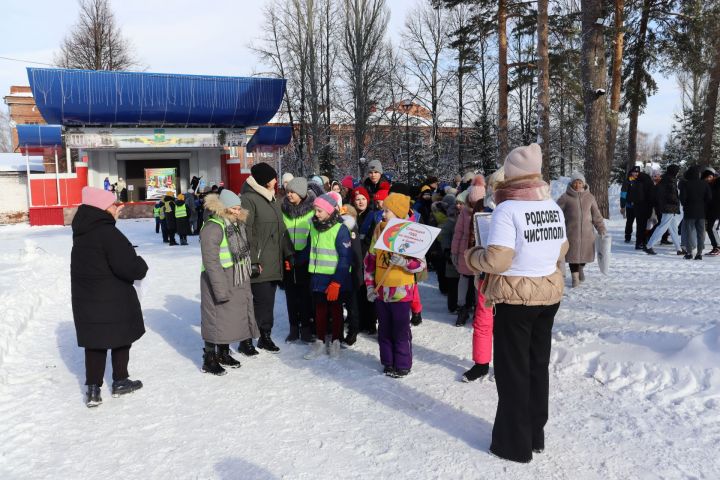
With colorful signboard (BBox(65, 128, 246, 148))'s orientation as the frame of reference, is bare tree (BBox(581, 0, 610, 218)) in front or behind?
in front

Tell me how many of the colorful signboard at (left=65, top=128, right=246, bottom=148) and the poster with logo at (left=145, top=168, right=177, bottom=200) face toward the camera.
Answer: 2

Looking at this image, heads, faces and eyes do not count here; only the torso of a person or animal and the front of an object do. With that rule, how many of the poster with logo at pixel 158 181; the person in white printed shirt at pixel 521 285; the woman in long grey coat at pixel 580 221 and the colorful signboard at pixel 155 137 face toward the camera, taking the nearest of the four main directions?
3

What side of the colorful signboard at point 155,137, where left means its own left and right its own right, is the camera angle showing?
front

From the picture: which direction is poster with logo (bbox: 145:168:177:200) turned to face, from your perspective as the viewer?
facing the viewer

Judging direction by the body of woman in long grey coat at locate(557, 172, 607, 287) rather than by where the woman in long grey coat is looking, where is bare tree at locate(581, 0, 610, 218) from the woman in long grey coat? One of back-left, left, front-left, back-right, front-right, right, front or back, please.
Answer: back

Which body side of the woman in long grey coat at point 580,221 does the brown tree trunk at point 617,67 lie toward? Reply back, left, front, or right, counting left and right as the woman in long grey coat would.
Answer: back

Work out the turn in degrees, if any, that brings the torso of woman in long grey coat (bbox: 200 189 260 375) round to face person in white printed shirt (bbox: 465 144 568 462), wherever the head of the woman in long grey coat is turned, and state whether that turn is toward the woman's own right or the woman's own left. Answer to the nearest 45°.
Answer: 0° — they already face them

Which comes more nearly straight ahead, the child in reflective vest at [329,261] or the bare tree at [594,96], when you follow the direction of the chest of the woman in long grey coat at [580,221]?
the child in reflective vest

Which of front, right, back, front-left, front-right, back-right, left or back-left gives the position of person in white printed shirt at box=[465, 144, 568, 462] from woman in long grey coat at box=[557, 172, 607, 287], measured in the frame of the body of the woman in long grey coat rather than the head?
front

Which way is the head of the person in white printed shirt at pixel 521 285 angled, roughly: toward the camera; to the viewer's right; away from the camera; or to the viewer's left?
away from the camera

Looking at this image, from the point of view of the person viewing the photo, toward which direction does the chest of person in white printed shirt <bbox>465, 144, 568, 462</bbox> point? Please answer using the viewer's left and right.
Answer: facing away from the viewer and to the left of the viewer

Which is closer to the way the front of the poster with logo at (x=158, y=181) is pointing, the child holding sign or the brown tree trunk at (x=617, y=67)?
the child holding sign
